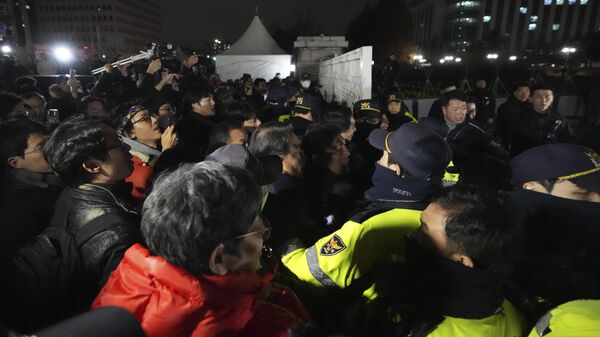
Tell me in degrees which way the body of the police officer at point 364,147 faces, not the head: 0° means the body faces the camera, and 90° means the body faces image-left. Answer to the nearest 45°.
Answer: approximately 0°

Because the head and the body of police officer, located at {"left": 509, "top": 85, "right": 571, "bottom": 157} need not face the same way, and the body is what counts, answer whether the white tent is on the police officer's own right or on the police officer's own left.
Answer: on the police officer's own right

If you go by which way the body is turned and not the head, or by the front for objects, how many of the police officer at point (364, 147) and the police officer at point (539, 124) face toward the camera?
2

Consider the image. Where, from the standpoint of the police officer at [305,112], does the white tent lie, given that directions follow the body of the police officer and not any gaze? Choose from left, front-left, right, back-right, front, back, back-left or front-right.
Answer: back-right

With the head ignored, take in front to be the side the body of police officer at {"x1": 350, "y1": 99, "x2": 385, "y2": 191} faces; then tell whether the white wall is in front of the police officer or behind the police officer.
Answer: behind

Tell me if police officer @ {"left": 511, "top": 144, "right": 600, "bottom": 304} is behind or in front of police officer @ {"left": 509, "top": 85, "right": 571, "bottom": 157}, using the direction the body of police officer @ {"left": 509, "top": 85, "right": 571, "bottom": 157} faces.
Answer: in front

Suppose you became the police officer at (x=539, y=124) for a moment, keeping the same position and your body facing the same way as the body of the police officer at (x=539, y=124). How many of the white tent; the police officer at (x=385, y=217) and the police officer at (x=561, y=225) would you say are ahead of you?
2

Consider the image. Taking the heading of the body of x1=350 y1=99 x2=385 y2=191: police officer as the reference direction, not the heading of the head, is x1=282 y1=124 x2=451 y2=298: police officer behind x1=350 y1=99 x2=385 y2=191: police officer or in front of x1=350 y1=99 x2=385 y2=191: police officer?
in front

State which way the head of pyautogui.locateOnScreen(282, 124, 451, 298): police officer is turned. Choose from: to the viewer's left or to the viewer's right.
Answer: to the viewer's left
